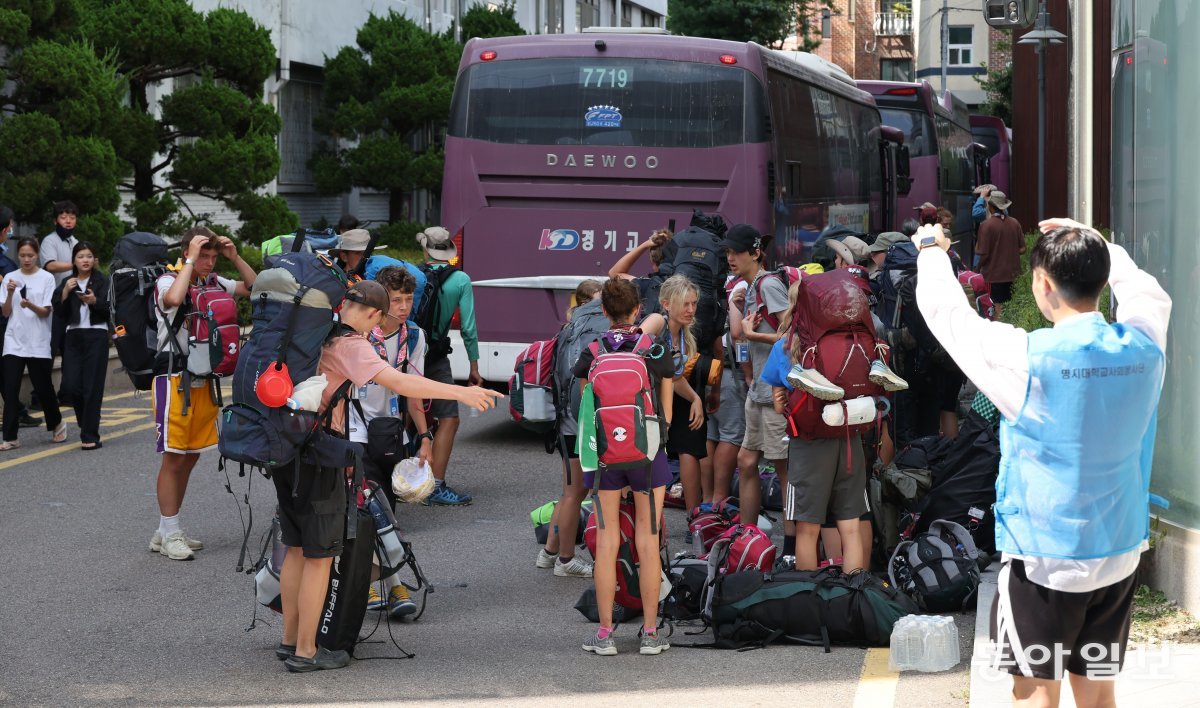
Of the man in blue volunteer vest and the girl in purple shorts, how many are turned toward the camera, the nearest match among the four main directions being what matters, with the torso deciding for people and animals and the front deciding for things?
0

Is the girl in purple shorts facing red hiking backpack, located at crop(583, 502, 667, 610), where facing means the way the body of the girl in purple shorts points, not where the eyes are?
yes

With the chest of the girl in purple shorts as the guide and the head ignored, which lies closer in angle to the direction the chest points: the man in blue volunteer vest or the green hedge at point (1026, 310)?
the green hedge

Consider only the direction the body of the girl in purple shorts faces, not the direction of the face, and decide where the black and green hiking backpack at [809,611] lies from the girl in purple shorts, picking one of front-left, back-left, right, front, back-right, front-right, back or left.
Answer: right

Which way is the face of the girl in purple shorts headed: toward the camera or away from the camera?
away from the camera

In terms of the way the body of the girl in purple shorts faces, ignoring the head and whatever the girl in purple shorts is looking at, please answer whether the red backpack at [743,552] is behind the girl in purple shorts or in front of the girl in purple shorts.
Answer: in front

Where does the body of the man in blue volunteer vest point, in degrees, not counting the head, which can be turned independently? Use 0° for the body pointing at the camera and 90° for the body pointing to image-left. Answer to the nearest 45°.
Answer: approximately 135°

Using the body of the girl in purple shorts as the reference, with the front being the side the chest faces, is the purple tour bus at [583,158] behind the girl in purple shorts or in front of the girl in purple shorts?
in front

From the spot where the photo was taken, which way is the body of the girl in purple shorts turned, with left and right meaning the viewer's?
facing away from the viewer

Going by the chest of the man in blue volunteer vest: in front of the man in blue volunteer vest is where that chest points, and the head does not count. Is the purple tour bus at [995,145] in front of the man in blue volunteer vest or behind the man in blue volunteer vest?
in front

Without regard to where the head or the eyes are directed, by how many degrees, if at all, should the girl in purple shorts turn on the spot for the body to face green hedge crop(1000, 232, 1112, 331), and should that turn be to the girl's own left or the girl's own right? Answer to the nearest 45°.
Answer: approximately 45° to the girl's own right

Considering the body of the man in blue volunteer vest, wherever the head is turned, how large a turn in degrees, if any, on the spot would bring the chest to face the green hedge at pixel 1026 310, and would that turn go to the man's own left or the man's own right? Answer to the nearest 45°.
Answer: approximately 45° to the man's own right
